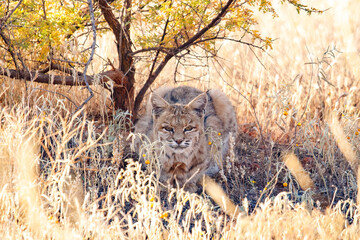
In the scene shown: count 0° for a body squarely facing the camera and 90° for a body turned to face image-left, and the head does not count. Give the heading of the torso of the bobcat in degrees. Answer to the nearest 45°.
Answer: approximately 0°
